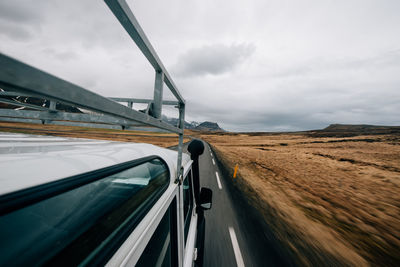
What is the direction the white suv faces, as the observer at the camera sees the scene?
facing away from the viewer and to the right of the viewer
